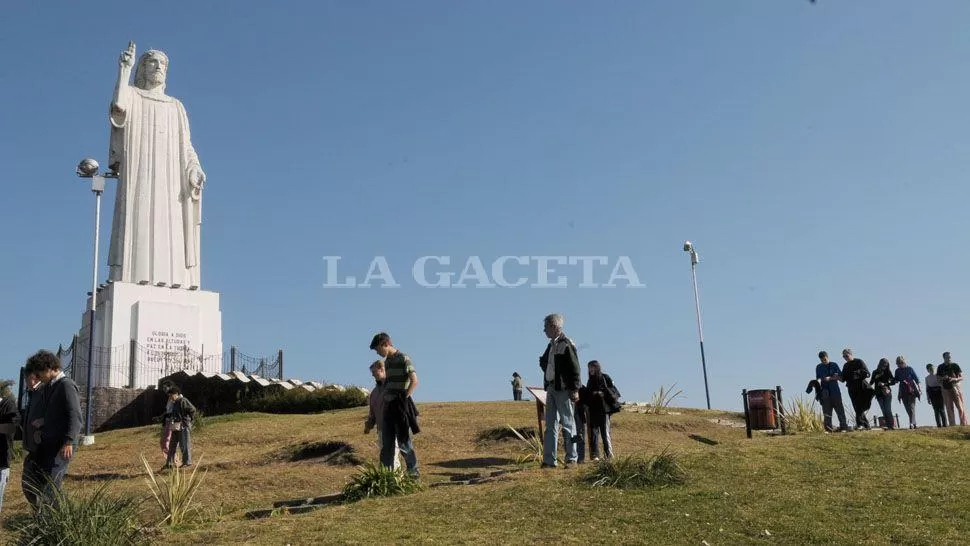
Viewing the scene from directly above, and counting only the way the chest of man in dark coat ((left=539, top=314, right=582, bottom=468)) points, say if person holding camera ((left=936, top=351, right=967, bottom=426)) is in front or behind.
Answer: behind

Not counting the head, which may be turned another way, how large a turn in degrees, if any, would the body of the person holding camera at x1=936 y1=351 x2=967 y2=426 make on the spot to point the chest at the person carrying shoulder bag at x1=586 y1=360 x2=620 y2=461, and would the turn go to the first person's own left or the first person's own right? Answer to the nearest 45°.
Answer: approximately 45° to the first person's own right

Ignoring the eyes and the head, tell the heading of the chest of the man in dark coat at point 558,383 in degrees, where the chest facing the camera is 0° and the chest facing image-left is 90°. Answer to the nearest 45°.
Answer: approximately 45°

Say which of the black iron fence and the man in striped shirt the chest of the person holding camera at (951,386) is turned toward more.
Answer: the man in striped shirt

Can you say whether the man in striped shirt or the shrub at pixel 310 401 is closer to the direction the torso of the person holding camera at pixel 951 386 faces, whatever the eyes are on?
the man in striped shirt
